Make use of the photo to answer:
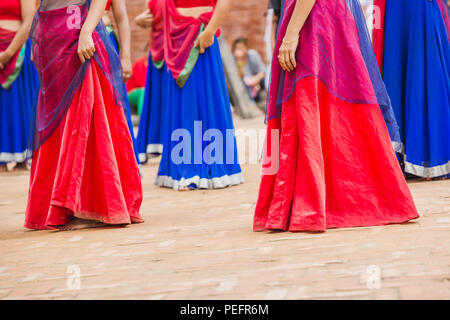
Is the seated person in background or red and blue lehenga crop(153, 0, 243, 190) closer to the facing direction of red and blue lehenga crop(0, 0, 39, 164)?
the red and blue lehenga

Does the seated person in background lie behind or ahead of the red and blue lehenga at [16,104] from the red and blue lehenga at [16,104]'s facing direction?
behind

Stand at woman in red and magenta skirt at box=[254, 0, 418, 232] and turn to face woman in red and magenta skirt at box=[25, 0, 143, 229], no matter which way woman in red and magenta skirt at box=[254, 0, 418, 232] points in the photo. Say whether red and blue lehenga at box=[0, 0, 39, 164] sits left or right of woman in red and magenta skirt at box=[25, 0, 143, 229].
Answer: right

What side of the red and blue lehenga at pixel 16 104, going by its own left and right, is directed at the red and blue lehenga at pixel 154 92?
left

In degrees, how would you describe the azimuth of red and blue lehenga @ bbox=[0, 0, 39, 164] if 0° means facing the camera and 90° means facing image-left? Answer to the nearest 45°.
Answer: approximately 45°

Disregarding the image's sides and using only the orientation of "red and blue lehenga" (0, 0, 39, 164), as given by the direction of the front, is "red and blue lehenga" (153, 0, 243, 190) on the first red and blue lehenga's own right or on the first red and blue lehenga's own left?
on the first red and blue lehenga's own left

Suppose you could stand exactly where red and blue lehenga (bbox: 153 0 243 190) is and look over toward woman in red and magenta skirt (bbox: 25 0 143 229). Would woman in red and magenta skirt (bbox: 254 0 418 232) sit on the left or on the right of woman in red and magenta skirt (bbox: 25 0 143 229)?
left

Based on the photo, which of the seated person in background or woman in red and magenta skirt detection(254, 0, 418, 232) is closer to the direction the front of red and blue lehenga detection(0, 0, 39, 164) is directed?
the woman in red and magenta skirt

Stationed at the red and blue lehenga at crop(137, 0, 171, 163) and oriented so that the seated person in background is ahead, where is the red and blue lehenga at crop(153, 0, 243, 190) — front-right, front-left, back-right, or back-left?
back-right

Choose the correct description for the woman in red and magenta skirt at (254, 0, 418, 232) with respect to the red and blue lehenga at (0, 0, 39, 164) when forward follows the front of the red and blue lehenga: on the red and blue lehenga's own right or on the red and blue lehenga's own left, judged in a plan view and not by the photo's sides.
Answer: on the red and blue lehenga's own left

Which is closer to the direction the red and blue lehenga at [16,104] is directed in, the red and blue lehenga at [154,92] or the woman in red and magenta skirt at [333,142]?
the woman in red and magenta skirt
